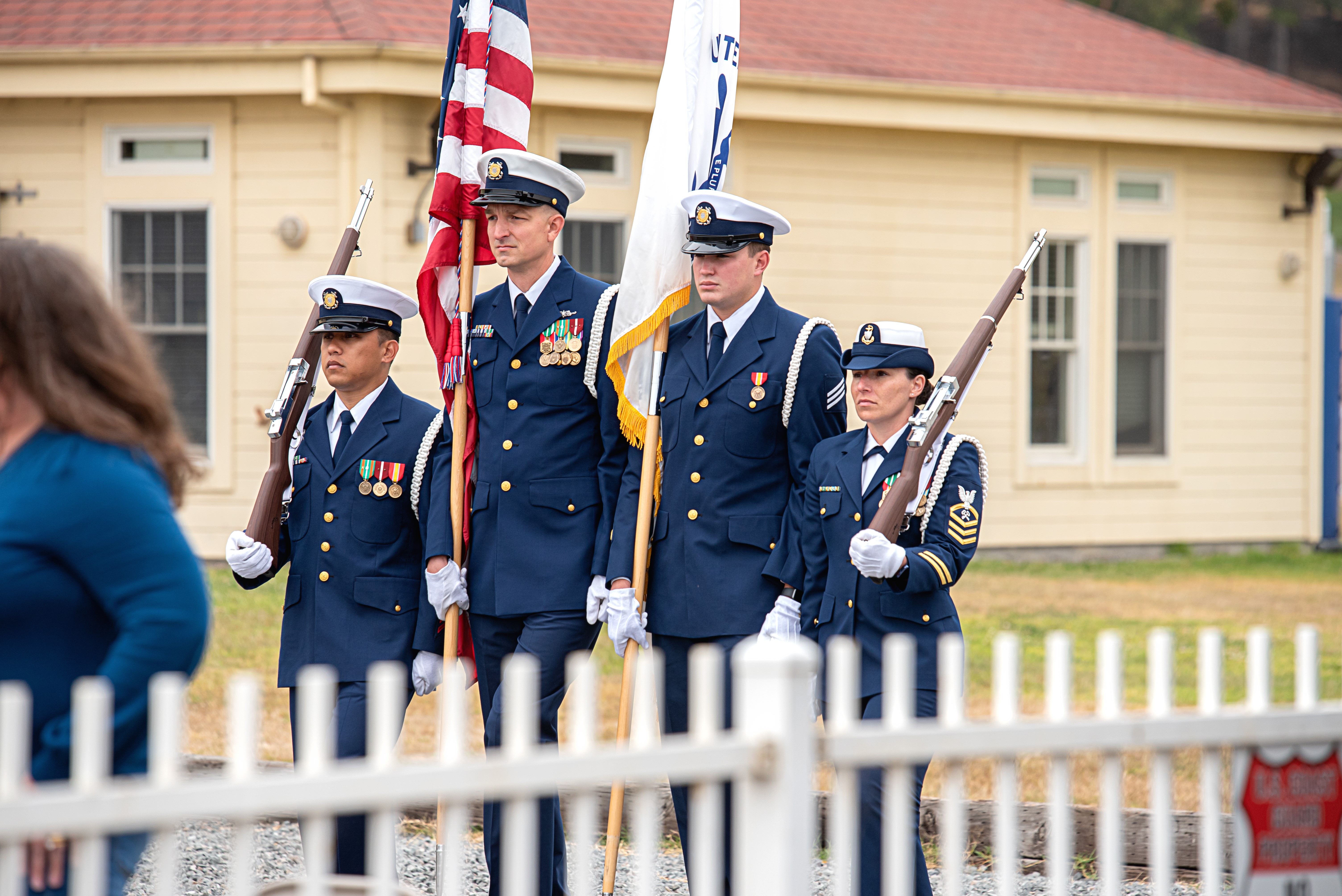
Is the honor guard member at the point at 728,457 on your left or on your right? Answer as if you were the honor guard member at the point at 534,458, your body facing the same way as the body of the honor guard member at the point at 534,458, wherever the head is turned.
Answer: on your left

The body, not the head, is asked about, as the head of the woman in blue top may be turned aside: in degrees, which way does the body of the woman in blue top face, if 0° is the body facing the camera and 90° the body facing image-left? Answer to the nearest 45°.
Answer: approximately 45°

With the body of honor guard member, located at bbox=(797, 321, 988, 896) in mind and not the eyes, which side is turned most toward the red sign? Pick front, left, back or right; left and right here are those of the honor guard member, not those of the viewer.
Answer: left

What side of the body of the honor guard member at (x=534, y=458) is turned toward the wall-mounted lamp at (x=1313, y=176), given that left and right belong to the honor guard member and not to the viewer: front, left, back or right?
back

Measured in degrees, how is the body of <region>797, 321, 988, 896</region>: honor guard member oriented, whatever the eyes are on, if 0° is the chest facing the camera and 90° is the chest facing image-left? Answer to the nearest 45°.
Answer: approximately 45°

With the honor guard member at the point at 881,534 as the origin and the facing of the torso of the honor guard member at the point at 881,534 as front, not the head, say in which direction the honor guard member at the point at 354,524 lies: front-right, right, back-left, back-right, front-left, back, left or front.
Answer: front-right

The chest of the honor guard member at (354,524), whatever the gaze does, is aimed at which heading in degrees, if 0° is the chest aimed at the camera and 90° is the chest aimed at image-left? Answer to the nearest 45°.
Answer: approximately 45°

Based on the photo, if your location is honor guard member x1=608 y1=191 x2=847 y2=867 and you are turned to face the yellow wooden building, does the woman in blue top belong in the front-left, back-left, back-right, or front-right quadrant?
back-left

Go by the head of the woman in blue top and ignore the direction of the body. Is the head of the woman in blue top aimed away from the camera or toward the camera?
away from the camera

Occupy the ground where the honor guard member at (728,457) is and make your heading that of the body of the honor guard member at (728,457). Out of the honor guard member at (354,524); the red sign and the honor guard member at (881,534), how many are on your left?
2
